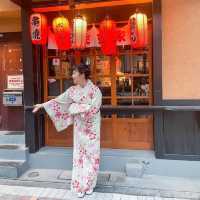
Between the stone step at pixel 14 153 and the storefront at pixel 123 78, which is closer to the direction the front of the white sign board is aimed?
the stone step

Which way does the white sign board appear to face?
toward the camera

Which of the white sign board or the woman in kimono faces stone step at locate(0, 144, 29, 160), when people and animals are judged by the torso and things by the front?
the white sign board

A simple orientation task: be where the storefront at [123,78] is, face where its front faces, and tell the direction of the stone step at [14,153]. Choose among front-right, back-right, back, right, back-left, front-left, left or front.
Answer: right

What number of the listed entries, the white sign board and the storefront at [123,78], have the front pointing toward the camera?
2

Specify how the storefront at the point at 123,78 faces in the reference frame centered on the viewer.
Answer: facing the viewer

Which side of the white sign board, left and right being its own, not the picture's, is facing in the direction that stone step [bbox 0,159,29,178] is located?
front

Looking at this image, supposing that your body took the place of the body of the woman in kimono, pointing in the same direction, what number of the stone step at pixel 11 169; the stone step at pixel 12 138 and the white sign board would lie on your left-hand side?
0

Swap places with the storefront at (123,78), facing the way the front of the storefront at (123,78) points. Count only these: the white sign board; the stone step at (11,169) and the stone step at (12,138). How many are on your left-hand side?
0

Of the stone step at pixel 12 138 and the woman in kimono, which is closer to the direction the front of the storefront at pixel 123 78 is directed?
the woman in kimono

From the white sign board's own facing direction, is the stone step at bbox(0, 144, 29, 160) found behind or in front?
in front

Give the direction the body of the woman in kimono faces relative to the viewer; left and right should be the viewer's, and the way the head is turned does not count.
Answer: facing the viewer and to the left of the viewer
